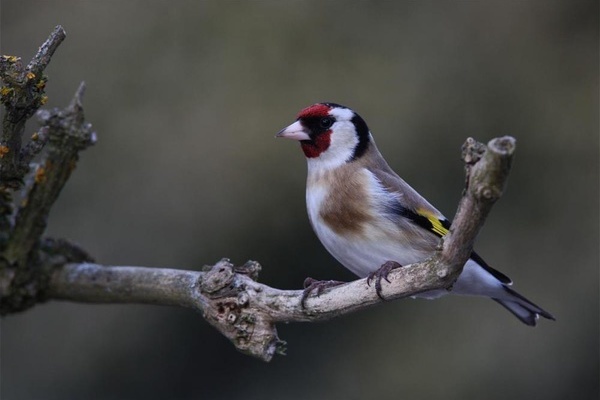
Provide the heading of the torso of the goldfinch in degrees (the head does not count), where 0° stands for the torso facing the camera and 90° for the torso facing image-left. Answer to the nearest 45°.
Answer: approximately 90°

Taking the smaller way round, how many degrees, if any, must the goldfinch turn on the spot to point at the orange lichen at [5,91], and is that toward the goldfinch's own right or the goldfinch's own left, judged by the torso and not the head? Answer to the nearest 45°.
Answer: approximately 45° to the goldfinch's own right
